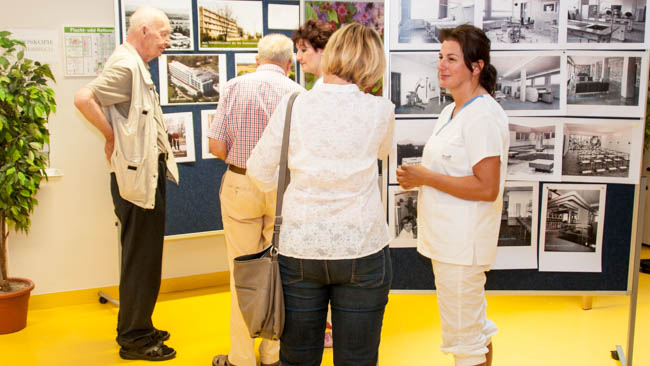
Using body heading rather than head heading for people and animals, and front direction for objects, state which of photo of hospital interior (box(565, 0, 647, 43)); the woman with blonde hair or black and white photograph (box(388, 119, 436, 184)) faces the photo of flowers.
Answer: the woman with blonde hair

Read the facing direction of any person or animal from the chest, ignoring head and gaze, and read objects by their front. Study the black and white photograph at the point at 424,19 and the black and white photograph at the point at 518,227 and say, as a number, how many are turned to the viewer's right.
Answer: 0

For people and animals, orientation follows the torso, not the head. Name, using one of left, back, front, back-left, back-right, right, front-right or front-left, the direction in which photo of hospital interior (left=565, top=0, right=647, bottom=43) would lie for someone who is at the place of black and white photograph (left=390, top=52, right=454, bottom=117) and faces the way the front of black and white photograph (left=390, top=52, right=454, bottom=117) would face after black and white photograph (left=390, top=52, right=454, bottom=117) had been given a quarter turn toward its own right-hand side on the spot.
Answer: back

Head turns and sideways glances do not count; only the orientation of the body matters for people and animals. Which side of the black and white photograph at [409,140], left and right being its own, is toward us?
front

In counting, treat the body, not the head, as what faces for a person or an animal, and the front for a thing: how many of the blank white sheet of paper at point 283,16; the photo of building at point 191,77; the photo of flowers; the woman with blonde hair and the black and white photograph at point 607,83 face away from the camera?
1

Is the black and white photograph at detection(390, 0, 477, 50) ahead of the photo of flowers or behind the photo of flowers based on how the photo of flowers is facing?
ahead

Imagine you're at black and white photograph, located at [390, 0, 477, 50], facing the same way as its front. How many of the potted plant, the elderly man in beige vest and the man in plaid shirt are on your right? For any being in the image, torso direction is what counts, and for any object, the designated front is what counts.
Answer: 3

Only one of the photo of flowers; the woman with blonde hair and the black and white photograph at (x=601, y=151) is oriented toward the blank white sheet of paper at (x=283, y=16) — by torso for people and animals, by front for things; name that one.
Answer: the woman with blonde hair

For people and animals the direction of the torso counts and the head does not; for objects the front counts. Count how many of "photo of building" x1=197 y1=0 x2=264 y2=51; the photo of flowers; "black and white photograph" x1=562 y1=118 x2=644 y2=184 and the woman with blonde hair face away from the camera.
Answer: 1

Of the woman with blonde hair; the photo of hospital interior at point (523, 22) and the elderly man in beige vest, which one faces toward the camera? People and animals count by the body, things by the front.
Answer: the photo of hospital interior

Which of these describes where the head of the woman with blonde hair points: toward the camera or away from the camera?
away from the camera

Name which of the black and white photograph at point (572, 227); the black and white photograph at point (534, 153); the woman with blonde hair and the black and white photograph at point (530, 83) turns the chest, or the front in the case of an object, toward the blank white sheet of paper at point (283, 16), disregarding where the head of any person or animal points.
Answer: the woman with blonde hair
